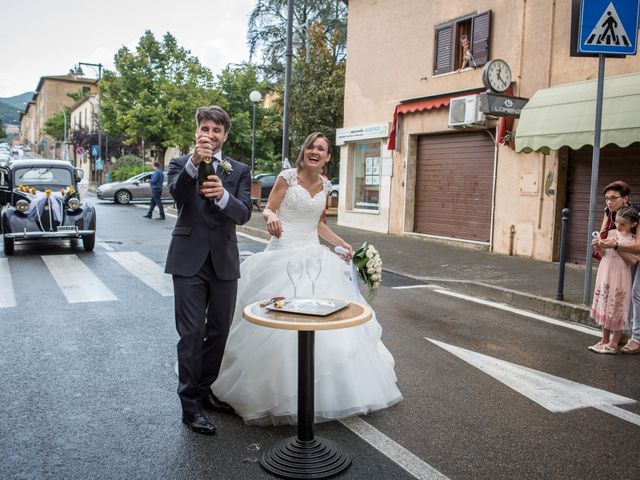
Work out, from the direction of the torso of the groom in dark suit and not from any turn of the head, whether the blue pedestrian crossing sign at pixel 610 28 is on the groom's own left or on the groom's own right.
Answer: on the groom's own left

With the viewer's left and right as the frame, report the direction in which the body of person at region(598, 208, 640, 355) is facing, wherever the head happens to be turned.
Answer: facing to the left of the viewer

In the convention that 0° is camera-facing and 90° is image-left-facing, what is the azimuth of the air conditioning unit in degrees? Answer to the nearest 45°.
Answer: approximately 45°

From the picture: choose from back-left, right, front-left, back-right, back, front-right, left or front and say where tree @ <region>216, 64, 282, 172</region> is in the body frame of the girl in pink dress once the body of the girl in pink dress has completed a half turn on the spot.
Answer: left

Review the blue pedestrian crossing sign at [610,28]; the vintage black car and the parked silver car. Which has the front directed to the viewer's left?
the parked silver car

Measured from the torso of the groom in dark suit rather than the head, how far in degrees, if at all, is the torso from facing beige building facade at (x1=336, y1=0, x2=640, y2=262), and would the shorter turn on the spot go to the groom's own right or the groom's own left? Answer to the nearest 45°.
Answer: approximately 90° to the groom's own left

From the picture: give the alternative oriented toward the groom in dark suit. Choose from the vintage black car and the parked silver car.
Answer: the vintage black car

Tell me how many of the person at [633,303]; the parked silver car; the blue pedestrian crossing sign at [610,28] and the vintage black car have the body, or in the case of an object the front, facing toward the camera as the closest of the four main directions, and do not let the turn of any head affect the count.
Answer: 2

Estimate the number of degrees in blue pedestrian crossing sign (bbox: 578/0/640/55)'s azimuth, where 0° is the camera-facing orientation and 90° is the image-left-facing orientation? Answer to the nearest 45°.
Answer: approximately 0°

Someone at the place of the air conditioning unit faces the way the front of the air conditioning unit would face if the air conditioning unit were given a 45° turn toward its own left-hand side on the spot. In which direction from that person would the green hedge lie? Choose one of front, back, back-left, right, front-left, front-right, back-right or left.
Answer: back-right
